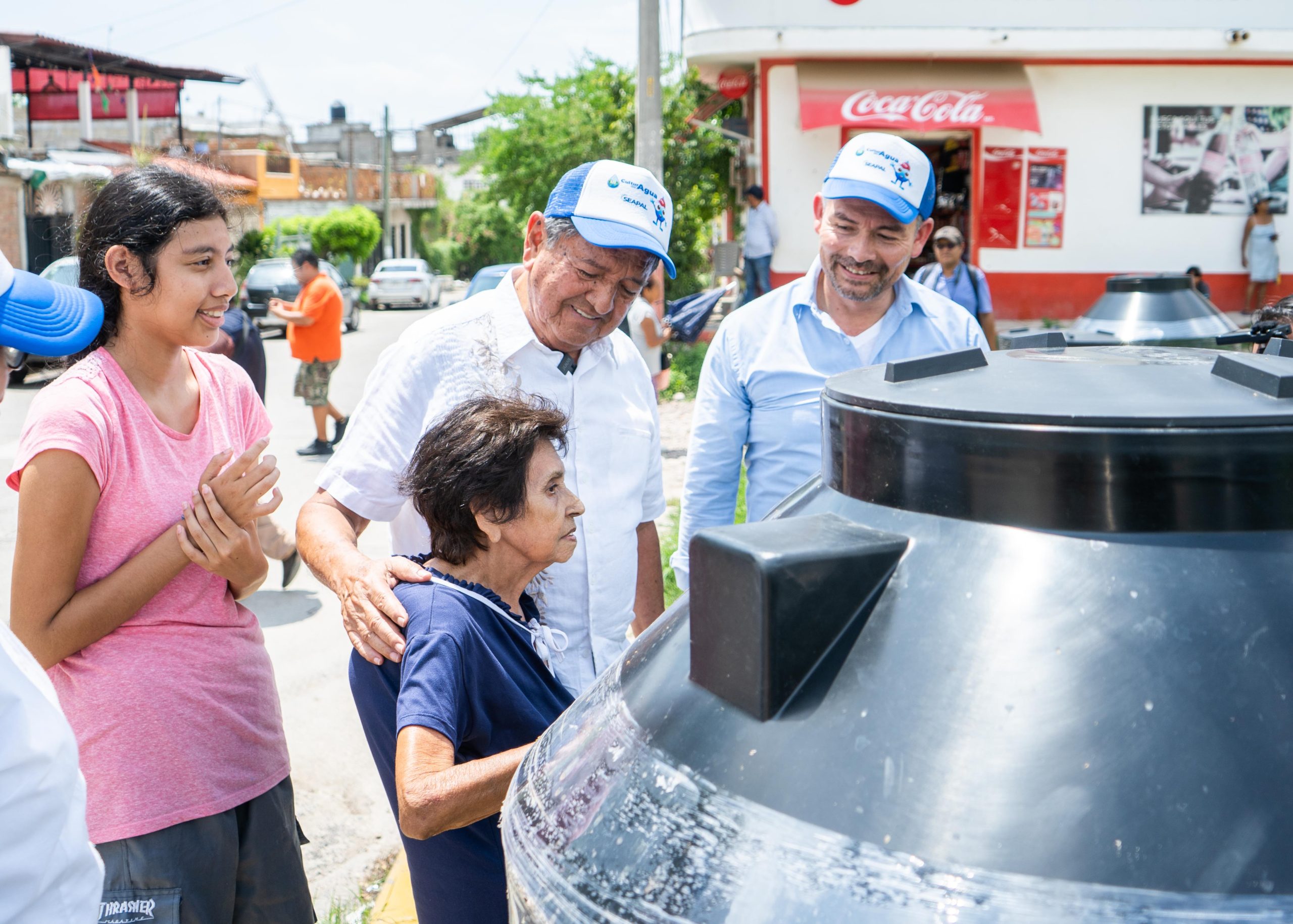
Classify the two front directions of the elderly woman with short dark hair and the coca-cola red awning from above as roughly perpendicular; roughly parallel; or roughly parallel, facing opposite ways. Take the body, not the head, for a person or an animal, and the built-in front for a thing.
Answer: roughly perpendicular

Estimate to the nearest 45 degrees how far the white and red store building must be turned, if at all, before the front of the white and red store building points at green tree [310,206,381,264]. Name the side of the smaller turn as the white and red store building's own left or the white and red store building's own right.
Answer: approximately 135° to the white and red store building's own right

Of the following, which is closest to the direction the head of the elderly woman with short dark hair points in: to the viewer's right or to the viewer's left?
to the viewer's right

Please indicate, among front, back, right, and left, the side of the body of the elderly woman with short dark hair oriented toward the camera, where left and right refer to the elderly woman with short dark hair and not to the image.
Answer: right

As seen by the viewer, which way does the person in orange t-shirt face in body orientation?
to the viewer's left

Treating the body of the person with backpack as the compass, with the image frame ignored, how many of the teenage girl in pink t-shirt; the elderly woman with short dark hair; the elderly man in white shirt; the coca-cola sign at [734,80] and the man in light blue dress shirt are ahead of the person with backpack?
4

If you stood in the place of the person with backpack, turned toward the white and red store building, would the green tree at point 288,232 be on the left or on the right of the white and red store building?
left
